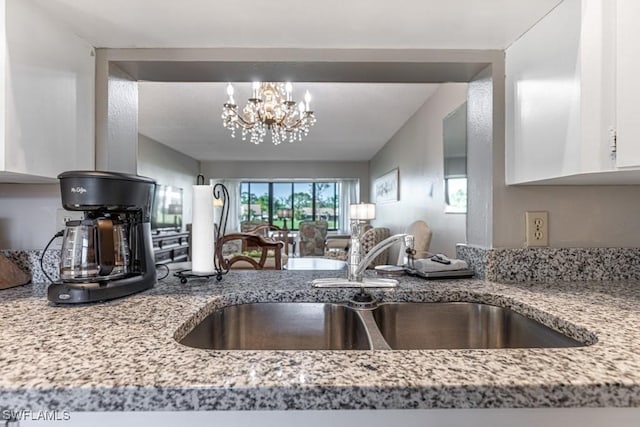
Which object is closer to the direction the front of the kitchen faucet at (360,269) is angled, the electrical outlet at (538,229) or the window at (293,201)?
the electrical outlet

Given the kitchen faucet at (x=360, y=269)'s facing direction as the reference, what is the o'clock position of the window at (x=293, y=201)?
The window is roughly at 7 o'clock from the kitchen faucet.

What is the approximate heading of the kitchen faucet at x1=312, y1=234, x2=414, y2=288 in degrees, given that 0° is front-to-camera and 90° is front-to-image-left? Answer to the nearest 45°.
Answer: approximately 315°

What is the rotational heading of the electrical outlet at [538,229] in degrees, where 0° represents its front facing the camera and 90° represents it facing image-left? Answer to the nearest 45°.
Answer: approximately 0°

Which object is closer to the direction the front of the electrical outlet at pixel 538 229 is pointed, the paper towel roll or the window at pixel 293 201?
the paper towel roll
